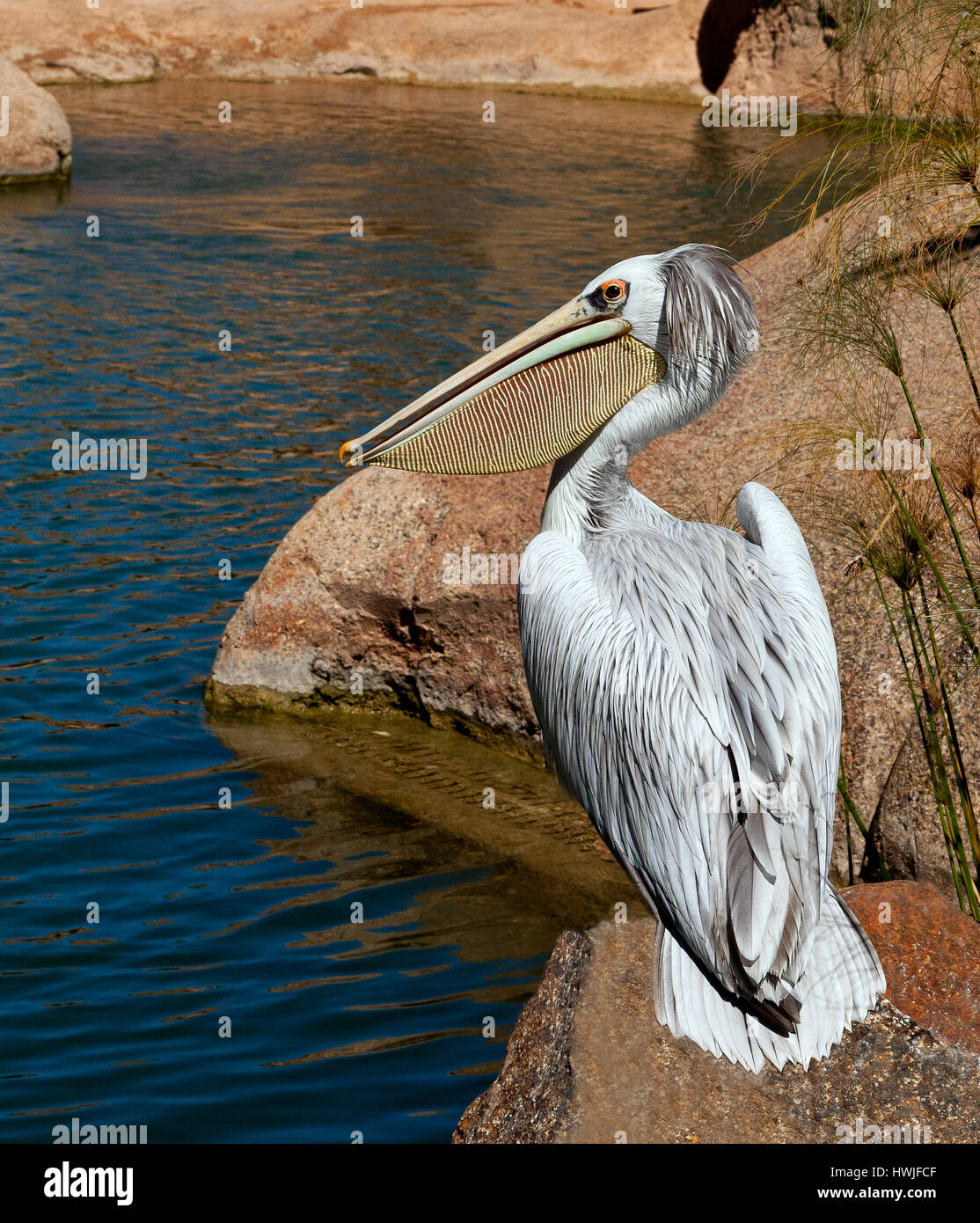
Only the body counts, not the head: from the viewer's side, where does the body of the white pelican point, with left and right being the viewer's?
facing away from the viewer and to the left of the viewer

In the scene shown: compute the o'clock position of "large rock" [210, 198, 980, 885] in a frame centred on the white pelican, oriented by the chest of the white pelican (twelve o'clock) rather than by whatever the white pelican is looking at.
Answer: The large rock is roughly at 1 o'clock from the white pelican.

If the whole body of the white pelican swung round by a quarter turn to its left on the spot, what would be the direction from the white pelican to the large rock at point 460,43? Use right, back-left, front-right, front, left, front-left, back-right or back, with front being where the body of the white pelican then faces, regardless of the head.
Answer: back-right

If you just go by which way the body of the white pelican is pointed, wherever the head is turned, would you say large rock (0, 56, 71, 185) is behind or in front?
in front
